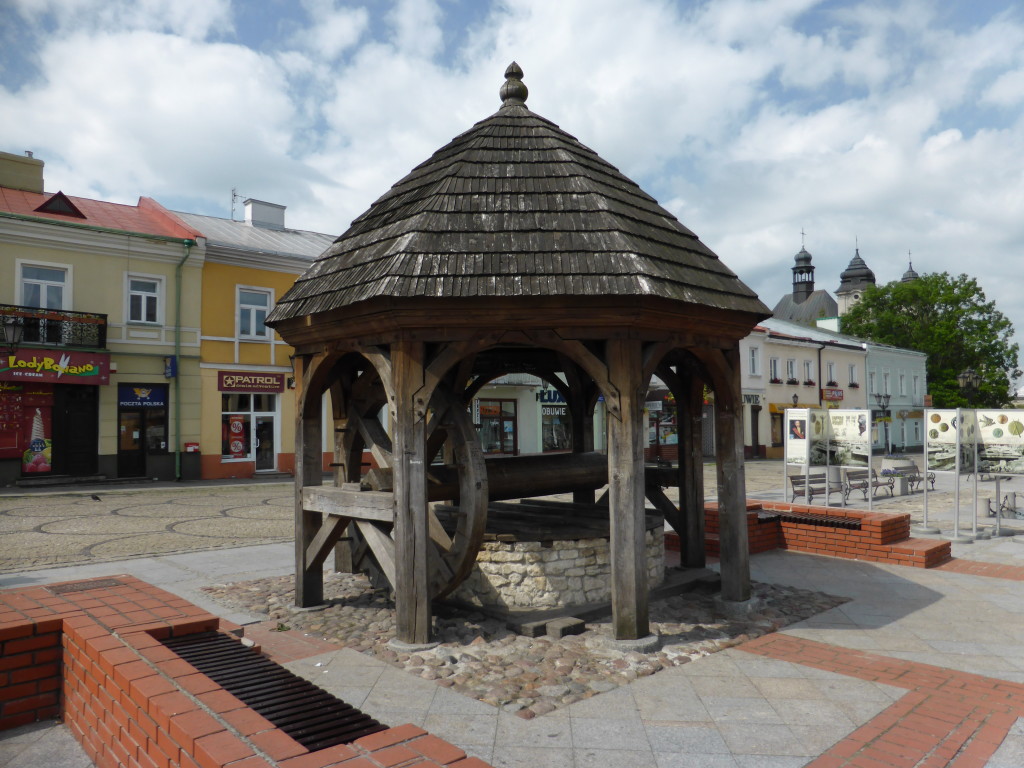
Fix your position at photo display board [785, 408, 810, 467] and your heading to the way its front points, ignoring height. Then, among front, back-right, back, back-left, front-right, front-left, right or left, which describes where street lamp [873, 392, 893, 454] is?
back

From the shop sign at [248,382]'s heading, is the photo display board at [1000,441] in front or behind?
in front

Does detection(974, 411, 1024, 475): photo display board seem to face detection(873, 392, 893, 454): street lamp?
no

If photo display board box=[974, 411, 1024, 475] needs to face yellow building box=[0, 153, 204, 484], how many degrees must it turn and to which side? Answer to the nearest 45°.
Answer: approximately 90° to its right

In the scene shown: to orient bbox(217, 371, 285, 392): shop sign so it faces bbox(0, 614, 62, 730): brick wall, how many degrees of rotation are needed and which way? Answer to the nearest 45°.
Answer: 0° — it already faces it

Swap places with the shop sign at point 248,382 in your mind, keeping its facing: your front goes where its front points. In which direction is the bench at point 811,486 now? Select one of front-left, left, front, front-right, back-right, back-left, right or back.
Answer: front-left

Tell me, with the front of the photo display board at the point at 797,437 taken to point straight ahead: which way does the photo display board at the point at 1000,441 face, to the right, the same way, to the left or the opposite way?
the same way

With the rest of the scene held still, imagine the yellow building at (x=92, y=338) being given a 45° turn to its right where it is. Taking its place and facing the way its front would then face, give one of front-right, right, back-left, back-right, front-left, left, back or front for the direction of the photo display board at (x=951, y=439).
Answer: left

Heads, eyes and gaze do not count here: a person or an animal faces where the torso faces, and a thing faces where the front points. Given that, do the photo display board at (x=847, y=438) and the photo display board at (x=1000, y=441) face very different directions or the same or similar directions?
same or similar directions

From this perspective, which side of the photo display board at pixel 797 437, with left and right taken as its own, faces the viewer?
front

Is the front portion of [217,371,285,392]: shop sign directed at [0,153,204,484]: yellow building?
no

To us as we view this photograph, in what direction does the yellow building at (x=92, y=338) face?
facing the viewer

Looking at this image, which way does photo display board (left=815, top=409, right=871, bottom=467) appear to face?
toward the camera

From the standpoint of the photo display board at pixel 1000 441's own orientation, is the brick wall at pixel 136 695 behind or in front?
in front

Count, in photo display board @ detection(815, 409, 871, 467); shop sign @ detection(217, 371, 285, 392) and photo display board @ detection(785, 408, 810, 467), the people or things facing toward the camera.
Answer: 3
